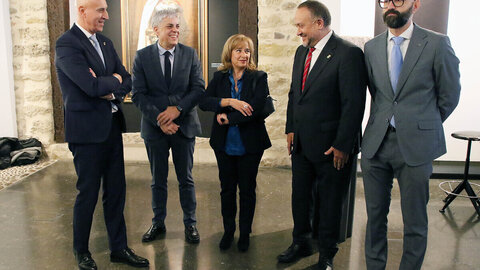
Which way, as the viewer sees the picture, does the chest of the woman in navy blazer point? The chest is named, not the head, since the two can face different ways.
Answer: toward the camera

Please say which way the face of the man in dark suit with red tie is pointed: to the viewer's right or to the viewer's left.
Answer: to the viewer's left

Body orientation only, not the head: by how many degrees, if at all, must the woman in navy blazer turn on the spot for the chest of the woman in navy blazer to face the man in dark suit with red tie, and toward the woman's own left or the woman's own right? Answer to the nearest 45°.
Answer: approximately 45° to the woman's own left

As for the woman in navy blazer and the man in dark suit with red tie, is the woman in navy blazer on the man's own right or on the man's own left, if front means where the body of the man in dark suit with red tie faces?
on the man's own right

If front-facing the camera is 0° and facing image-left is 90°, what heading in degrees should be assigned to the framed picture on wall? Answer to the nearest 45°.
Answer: approximately 0°

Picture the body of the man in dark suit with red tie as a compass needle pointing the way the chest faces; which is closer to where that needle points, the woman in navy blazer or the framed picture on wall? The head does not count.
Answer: the woman in navy blazer

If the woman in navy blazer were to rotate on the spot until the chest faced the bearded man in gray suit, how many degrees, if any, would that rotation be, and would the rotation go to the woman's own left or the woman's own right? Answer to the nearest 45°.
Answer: approximately 45° to the woman's own left

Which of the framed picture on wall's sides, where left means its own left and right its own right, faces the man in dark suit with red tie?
front

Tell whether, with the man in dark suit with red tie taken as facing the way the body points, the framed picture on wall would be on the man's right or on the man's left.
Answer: on the man's right

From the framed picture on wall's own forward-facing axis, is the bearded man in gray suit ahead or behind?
ahead

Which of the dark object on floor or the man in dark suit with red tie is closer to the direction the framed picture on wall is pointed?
the man in dark suit with red tie

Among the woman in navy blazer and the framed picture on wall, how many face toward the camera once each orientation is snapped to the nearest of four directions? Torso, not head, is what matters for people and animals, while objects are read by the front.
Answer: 2

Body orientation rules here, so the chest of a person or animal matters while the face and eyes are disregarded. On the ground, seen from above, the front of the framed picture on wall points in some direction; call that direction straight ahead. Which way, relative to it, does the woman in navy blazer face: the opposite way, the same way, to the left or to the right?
the same way
